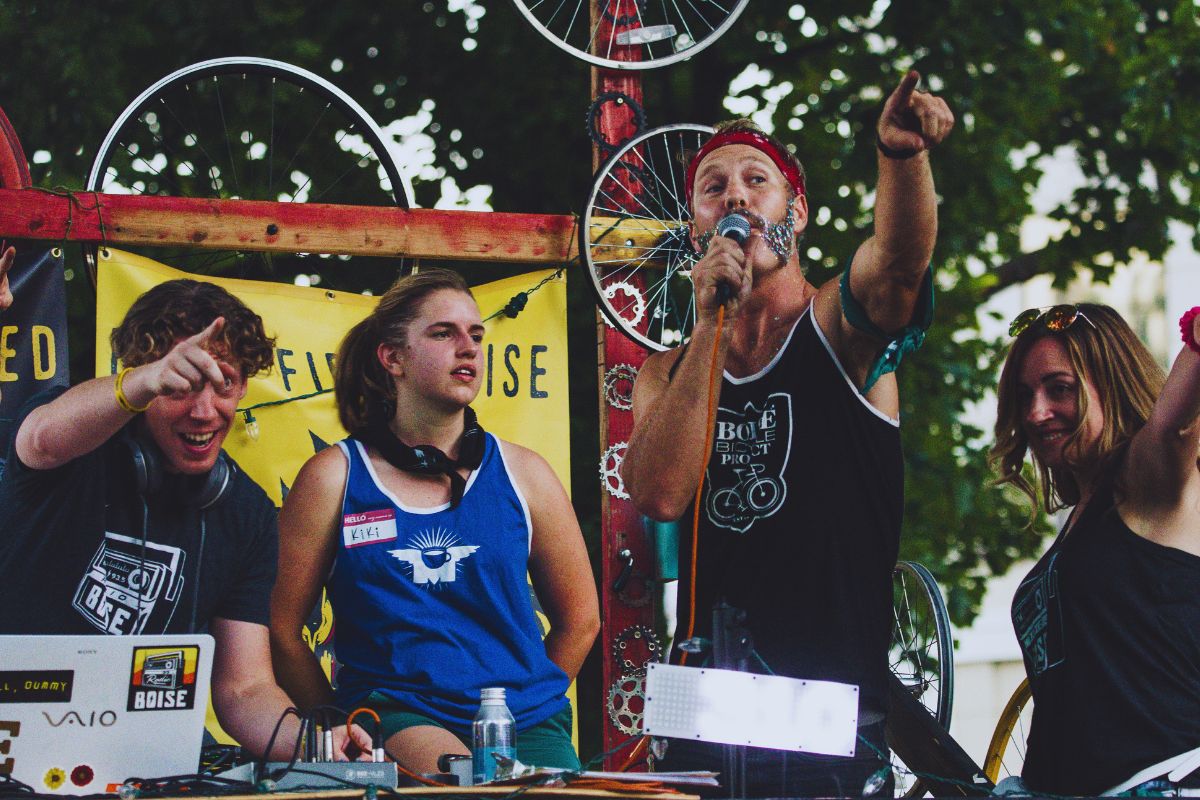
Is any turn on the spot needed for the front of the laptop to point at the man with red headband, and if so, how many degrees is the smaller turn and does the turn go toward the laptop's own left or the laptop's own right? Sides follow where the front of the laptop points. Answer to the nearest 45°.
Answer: approximately 90° to the laptop's own right

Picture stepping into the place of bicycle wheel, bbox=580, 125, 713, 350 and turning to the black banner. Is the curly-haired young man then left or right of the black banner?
left

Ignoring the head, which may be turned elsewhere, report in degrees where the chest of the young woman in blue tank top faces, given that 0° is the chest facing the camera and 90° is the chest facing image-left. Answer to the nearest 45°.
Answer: approximately 0°

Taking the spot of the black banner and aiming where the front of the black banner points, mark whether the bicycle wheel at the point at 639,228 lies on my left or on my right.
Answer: on my left

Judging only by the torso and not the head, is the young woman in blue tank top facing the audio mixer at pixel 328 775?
yes

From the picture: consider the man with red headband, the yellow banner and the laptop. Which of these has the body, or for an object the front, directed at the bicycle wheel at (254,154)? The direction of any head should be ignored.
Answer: the laptop

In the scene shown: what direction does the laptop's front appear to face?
away from the camera

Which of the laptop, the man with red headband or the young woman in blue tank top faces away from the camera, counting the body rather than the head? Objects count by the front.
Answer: the laptop

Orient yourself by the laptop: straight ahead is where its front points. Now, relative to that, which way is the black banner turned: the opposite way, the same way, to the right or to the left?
the opposite way
